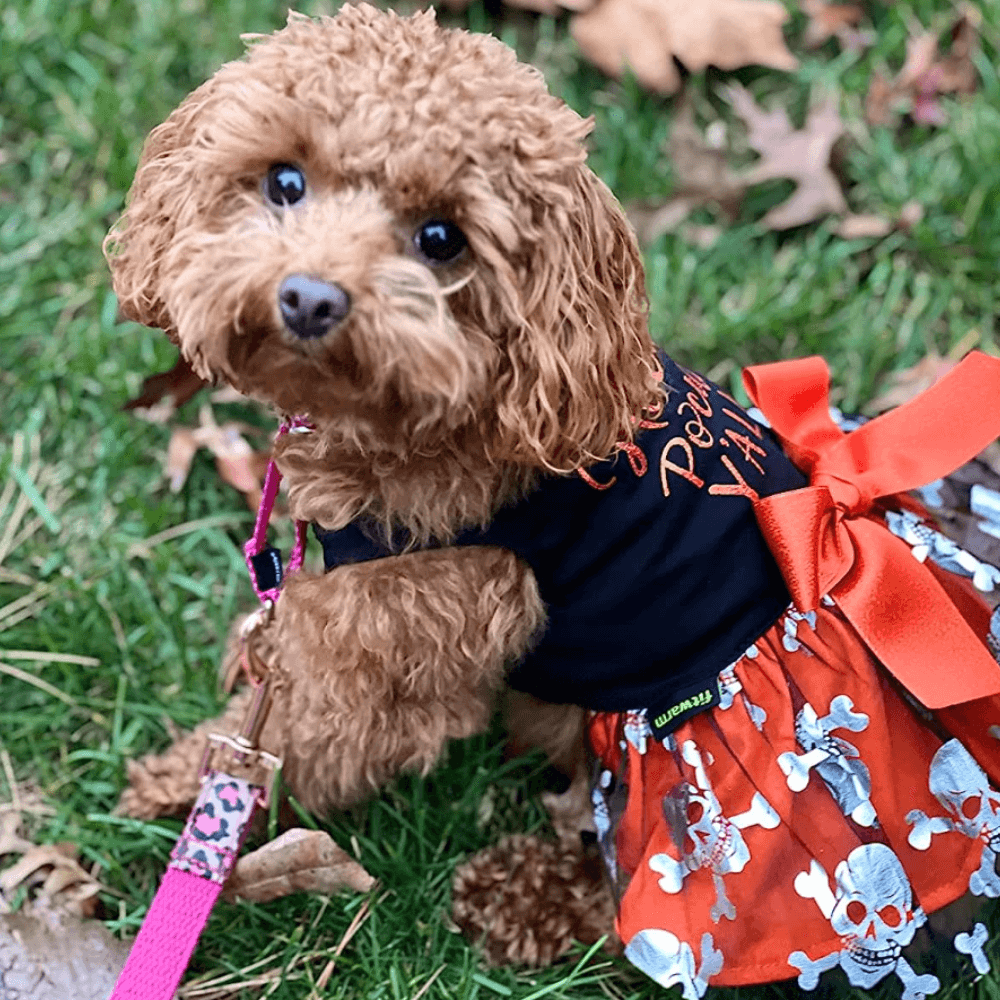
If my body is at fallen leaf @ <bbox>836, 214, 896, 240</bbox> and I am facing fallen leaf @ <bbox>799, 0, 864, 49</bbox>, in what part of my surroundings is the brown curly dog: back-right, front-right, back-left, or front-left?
back-left

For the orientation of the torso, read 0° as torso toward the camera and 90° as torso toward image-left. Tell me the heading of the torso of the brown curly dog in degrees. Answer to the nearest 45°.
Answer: approximately 45°

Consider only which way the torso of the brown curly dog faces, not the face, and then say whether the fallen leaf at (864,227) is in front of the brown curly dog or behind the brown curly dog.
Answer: behind

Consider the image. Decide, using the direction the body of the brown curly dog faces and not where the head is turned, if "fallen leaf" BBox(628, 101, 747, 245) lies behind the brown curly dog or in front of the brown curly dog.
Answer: behind

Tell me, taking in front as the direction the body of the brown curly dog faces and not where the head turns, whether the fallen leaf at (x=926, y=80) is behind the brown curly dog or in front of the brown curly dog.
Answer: behind
